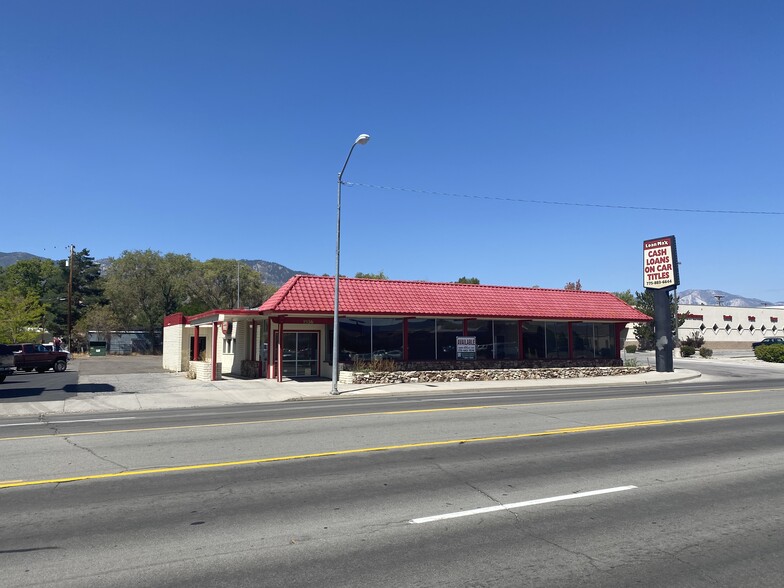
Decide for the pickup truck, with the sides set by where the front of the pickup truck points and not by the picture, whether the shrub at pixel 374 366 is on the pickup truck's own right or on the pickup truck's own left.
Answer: on the pickup truck's own right

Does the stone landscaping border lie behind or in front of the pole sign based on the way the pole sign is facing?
in front

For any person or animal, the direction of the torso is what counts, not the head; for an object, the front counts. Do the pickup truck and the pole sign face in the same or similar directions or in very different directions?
very different directions

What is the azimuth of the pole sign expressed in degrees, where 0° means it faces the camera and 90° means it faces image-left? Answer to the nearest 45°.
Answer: approximately 45°

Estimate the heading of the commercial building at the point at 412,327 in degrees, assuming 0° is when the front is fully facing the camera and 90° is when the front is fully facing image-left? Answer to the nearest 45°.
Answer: approximately 0°

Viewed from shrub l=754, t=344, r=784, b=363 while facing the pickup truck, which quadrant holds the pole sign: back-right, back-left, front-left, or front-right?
front-left

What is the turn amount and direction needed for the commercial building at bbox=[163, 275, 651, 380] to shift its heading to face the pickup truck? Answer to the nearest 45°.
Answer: approximately 90° to its right
